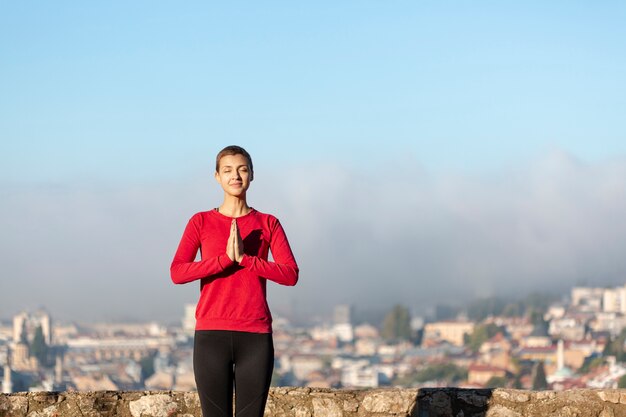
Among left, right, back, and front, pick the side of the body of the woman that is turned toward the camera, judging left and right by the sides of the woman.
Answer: front
